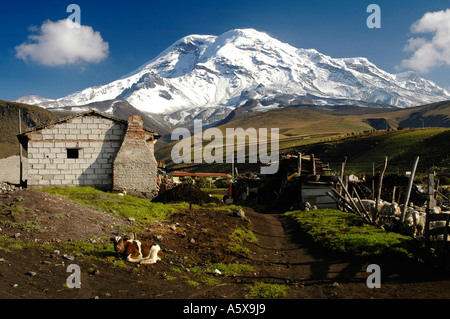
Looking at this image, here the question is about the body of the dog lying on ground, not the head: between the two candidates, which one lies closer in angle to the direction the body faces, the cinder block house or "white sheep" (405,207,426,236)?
the cinder block house

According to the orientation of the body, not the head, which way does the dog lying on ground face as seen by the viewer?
to the viewer's left

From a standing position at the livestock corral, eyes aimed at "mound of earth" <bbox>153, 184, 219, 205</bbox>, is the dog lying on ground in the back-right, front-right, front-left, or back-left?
front-left

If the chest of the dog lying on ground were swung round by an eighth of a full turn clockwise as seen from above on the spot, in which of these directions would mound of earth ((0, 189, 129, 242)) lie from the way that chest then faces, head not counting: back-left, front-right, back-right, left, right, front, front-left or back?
front

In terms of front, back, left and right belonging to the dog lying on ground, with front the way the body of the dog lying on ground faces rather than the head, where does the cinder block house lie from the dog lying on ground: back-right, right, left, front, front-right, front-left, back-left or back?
right

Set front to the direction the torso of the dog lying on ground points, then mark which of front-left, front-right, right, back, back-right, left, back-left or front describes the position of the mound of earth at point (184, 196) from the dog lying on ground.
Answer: right

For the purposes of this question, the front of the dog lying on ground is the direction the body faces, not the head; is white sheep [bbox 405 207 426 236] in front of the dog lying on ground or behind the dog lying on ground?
behind

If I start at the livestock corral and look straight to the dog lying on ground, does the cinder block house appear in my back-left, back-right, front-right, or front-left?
front-right
